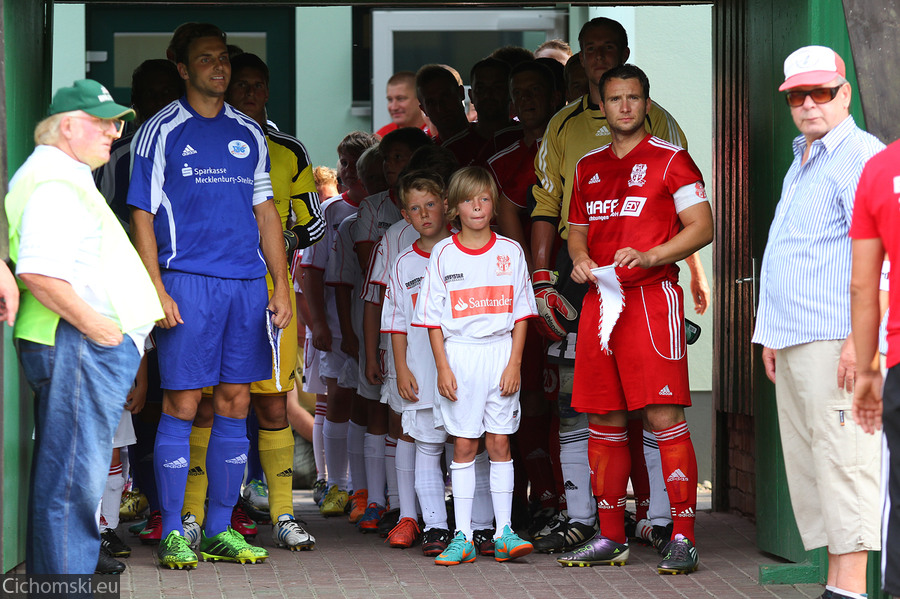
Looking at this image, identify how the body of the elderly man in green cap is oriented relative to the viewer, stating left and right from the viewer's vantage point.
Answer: facing to the right of the viewer

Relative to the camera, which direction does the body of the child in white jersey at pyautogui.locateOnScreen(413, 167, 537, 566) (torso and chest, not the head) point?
toward the camera

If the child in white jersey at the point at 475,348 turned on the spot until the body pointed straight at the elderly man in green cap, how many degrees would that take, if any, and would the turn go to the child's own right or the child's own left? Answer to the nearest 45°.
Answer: approximately 45° to the child's own right

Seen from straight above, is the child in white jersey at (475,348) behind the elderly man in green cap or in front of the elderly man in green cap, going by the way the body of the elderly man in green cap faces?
in front

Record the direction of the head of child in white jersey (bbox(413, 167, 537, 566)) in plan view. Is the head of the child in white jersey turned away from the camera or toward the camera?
toward the camera

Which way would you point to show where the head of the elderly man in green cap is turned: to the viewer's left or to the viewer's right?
to the viewer's right

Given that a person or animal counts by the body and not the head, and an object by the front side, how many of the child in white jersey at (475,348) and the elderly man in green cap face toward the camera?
1
